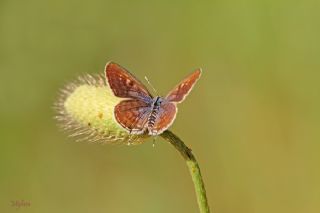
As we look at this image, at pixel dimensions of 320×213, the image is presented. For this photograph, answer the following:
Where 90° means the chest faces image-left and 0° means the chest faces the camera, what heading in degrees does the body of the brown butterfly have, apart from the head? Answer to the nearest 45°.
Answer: approximately 180°
